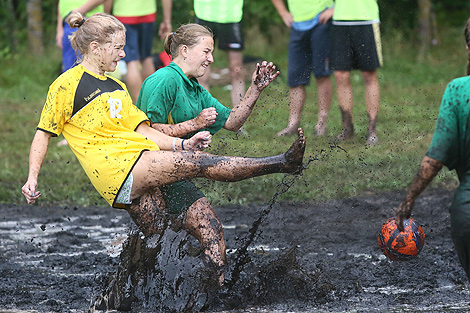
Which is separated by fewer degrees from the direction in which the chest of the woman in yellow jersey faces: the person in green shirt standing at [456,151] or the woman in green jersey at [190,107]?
the person in green shirt standing

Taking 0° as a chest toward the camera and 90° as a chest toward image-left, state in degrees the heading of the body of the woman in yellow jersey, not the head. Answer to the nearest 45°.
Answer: approximately 315°

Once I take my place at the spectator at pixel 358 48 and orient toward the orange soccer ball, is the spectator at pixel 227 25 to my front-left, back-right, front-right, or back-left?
back-right

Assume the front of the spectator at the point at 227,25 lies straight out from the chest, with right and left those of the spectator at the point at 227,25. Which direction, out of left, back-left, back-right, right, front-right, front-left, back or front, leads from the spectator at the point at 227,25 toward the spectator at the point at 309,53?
left

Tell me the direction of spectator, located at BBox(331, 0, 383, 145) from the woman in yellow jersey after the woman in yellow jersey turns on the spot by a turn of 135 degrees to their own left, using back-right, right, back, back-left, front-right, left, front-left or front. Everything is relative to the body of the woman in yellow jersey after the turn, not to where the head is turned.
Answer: front-right

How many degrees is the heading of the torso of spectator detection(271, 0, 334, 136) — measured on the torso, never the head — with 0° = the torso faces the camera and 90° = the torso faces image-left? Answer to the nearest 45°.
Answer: approximately 45°

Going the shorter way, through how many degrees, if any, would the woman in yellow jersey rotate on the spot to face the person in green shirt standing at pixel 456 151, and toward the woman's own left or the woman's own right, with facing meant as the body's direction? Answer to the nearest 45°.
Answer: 0° — they already face them

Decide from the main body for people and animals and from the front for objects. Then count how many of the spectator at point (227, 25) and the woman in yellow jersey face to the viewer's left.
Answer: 0

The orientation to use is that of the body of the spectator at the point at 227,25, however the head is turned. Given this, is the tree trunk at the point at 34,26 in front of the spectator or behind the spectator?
behind

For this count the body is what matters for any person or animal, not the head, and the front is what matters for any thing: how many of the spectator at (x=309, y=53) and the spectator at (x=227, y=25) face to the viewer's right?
0

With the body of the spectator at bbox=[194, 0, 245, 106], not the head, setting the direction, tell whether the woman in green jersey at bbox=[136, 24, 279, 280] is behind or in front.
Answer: in front

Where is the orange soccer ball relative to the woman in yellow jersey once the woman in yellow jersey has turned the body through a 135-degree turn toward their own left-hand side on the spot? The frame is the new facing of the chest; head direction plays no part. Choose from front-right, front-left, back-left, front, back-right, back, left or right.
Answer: right
